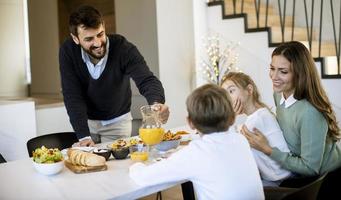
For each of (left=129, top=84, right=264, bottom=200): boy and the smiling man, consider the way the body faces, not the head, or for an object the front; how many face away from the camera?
1

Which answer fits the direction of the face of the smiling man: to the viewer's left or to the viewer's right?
to the viewer's right

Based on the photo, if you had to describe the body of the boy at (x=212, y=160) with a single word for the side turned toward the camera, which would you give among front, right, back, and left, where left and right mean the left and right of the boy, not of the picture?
back

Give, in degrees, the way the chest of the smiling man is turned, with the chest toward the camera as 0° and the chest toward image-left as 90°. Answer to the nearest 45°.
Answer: approximately 315°

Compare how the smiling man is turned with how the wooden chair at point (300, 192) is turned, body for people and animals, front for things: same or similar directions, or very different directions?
very different directions
